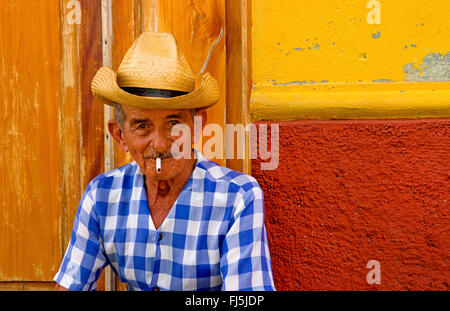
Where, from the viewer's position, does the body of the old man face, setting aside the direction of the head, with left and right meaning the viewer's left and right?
facing the viewer
